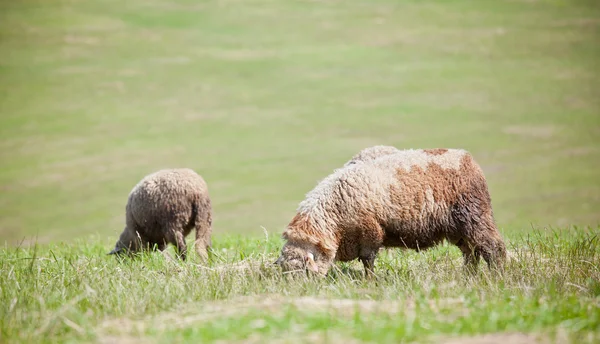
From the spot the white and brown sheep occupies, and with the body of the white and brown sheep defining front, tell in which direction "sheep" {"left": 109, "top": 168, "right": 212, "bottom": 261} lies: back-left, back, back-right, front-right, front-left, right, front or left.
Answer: front-right

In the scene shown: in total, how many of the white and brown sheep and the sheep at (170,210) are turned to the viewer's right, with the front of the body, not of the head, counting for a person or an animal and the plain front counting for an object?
0

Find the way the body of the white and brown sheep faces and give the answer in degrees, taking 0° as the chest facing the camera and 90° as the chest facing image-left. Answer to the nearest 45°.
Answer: approximately 90°

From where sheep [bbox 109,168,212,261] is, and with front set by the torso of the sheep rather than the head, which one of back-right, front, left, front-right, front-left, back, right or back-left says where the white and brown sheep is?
back

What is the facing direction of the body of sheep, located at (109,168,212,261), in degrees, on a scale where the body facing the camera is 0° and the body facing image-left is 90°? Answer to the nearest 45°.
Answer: approximately 135°
